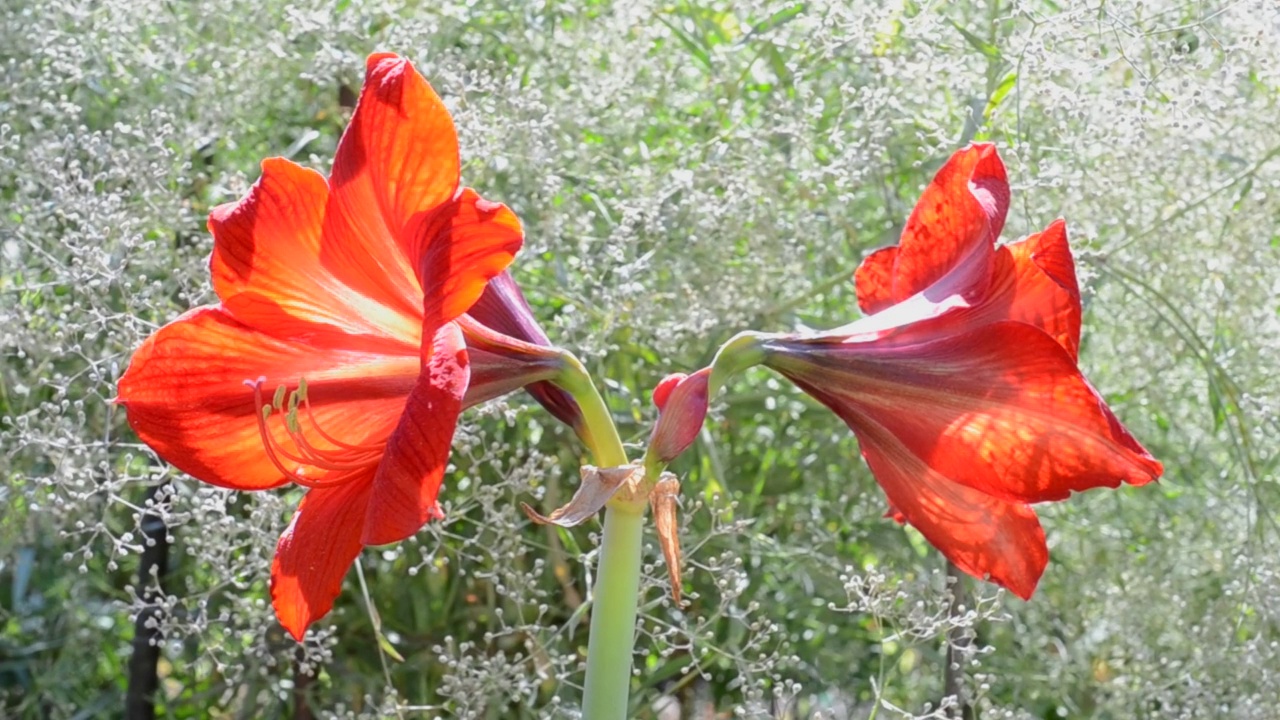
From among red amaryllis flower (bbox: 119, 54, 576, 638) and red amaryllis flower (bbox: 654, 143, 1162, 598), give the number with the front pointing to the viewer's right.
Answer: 1

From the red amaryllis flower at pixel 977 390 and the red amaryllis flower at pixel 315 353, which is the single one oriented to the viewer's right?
the red amaryllis flower at pixel 977 390

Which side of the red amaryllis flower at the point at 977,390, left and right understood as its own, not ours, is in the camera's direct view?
right

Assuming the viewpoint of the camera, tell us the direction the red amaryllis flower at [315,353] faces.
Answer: facing the viewer and to the left of the viewer
